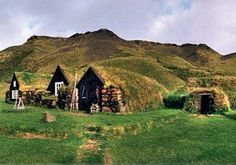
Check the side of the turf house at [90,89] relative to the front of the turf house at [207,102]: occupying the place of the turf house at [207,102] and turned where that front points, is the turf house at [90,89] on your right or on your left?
on your right

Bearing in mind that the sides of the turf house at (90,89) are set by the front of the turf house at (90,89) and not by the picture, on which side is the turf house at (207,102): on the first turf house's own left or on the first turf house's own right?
on the first turf house's own left

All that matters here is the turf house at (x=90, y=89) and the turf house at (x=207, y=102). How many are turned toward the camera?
2

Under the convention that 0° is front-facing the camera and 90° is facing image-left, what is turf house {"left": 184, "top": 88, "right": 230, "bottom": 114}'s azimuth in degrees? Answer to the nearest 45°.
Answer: approximately 0°
